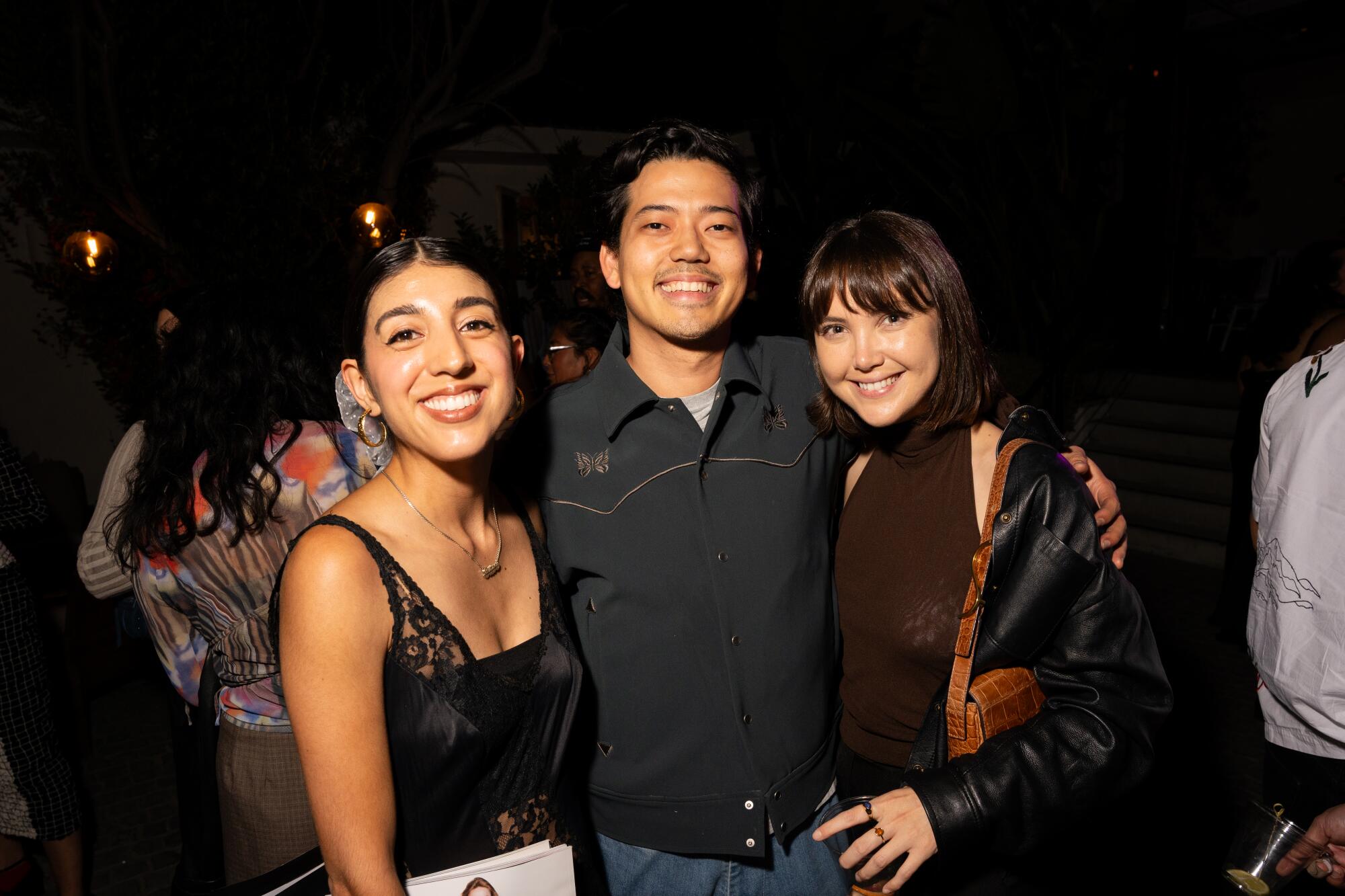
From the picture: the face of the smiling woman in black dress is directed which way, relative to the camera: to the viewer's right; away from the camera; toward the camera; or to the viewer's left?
toward the camera

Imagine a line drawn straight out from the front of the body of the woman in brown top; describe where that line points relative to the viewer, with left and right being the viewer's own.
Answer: facing the viewer and to the left of the viewer

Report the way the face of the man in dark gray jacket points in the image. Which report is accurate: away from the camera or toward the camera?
toward the camera

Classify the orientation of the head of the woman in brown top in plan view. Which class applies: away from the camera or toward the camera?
toward the camera

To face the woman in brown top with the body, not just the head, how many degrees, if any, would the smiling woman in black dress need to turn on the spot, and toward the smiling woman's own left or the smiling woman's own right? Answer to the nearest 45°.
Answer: approximately 45° to the smiling woman's own left

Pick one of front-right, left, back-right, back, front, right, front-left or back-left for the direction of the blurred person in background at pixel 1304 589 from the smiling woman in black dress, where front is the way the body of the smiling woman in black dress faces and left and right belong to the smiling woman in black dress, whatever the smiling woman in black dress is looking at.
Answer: front-left

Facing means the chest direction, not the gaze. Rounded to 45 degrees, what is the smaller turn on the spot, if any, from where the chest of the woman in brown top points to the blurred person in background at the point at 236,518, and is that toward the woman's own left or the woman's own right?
approximately 45° to the woman's own right
